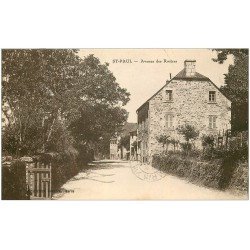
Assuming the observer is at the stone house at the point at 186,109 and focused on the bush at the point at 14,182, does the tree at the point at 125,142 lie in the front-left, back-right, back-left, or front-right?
back-right
